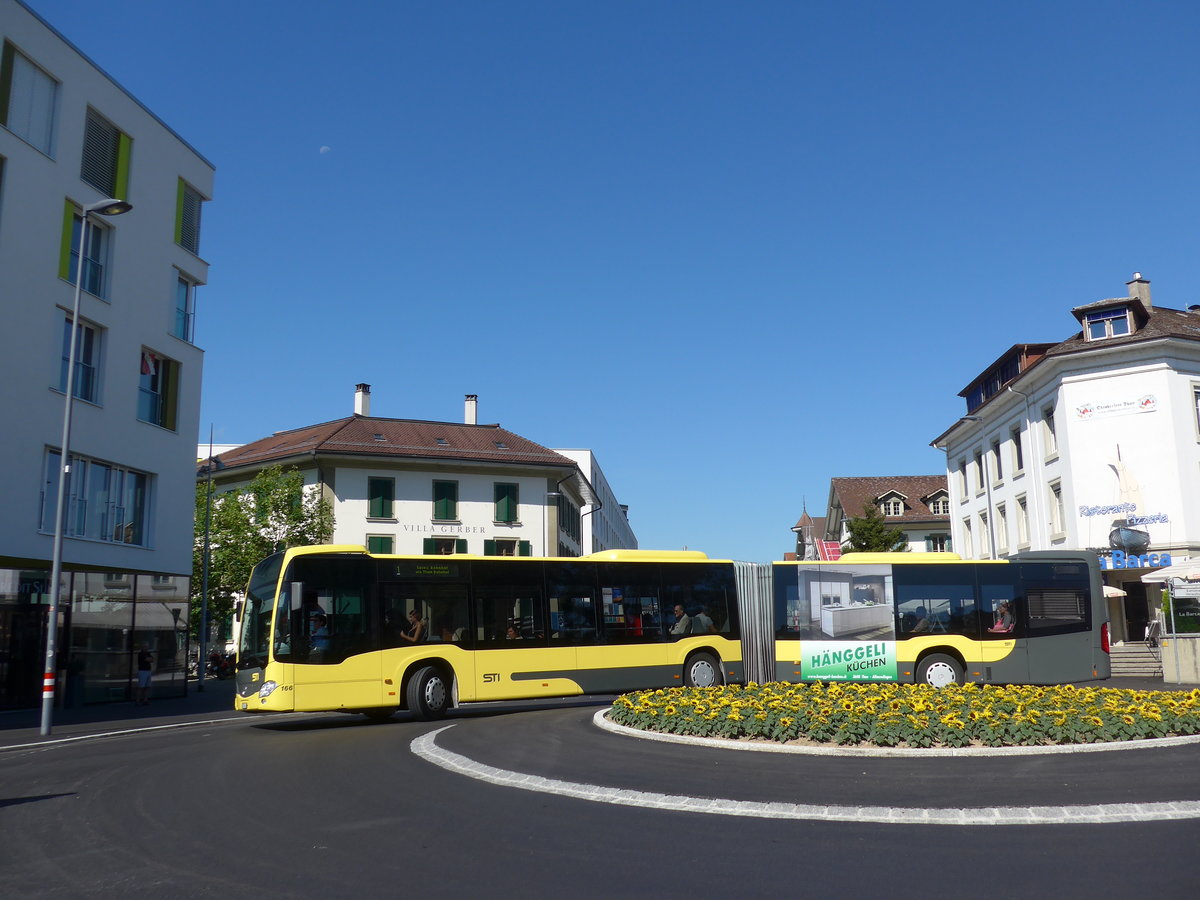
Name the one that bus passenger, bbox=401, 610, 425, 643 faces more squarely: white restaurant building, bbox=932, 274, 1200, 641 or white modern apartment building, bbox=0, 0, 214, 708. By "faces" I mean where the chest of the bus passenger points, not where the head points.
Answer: the white modern apartment building

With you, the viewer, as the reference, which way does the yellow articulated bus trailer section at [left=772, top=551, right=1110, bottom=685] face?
facing to the left of the viewer

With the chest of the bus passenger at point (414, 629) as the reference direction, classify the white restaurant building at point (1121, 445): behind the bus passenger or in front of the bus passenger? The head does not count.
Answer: behind

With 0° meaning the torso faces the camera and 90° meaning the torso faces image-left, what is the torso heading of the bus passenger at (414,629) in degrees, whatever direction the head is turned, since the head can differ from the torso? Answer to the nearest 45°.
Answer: approximately 90°

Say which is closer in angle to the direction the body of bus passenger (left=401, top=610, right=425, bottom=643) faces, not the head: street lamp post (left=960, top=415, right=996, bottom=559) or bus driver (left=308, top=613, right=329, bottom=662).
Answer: the bus driver

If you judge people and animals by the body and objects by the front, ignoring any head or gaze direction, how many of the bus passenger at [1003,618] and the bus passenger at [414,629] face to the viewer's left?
2

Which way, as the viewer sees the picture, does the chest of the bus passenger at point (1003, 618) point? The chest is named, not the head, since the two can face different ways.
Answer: to the viewer's left

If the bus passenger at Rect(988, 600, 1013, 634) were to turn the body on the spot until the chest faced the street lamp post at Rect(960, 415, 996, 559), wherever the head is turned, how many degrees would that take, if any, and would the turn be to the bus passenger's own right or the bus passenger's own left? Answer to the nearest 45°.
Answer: approximately 90° to the bus passenger's own right

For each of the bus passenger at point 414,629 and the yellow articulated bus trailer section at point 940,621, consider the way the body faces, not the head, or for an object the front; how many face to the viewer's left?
2
